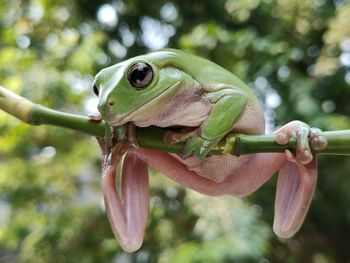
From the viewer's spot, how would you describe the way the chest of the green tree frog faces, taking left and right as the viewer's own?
facing the viewer and to the left of the viewer
